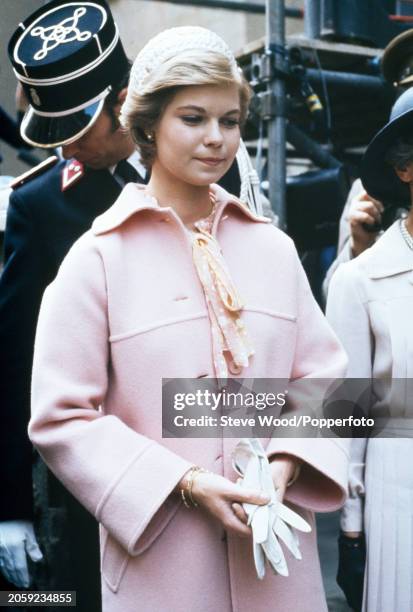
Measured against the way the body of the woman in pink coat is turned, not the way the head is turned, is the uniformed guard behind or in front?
behind

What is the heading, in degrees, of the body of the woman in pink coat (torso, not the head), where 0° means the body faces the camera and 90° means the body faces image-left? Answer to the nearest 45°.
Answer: approximately 315°

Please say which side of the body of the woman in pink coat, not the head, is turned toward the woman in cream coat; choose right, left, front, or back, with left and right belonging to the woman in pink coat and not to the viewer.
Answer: left
